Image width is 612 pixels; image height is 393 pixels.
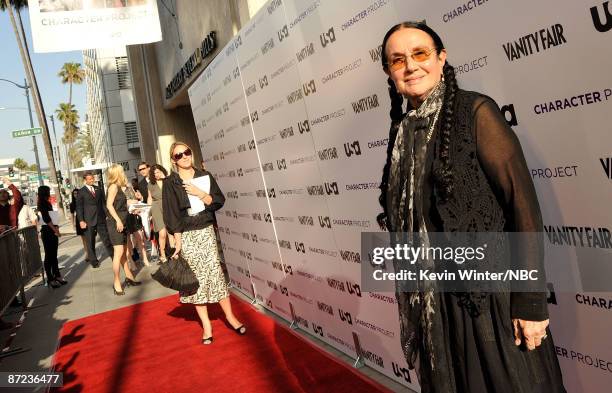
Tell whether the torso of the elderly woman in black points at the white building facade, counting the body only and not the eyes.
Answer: no

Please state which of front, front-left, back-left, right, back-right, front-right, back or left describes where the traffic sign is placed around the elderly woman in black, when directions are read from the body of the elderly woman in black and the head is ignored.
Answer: right

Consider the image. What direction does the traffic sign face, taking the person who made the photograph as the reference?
facing the viewer

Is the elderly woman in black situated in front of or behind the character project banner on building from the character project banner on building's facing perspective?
in front

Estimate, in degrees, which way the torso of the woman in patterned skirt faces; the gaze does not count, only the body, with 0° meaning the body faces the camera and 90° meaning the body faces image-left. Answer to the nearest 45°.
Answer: approximately 0°

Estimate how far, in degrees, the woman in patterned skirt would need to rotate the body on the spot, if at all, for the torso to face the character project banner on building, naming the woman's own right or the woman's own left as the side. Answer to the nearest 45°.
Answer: approximately 180°

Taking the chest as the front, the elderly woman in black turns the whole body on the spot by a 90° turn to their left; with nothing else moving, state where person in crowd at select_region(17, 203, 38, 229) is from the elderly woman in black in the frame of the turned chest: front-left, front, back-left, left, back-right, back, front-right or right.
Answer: back

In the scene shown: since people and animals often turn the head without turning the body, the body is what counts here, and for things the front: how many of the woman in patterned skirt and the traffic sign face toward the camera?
2

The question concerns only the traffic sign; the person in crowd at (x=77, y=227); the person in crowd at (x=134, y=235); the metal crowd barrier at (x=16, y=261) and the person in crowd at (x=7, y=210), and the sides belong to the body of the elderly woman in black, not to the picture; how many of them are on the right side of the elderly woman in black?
5

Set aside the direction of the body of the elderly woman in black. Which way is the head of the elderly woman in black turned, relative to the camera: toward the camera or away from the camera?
toward the camera
